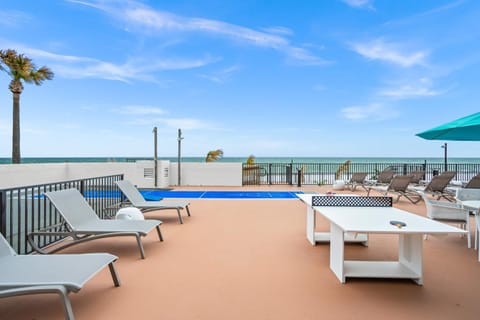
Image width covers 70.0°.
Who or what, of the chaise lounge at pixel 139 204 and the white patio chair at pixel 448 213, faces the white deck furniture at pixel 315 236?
the chaise lounge

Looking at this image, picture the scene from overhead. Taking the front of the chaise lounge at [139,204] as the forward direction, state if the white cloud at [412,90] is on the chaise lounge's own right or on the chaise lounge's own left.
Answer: on the chaise lounge's own left

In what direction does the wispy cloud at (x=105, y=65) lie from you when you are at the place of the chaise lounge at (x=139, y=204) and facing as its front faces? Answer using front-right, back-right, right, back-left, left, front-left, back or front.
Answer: back-left

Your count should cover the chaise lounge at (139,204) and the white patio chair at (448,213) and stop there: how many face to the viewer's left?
0

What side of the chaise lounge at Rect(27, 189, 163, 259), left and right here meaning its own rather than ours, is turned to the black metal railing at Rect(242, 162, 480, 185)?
left

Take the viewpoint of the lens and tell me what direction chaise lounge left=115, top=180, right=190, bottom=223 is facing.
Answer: facing the viewer and to the right of the viewer

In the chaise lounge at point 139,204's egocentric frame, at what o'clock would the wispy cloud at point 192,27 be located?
The wispy cloud is roughly at 8 o'clock from the chaise lounge.

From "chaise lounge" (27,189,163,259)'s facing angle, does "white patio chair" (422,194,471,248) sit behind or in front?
in front

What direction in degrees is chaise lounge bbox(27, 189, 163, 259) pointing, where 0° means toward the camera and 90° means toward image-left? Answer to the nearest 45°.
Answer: approximately 315°

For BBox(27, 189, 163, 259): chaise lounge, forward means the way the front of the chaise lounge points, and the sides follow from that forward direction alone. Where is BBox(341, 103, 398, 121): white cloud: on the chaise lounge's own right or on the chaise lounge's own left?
on the chaise lounge's own left
